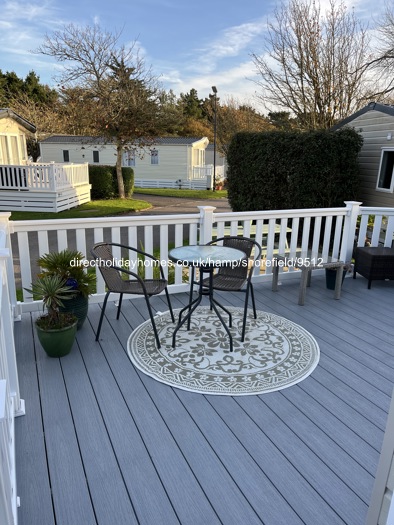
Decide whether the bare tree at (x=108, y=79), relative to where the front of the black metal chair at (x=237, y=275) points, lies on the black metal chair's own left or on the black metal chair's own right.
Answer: on the black metal chair's own right

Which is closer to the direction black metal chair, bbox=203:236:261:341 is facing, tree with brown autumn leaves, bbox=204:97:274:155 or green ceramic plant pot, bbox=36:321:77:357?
the green ceramic plant pot

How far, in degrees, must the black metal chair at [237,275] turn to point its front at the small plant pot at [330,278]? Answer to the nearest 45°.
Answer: approximately 180°

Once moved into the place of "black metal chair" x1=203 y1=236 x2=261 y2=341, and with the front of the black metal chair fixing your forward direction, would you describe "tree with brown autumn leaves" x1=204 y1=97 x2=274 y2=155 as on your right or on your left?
on your right

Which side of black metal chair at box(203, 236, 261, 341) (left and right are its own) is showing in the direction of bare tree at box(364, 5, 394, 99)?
back

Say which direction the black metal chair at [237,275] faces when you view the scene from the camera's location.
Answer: facing the viewer and to the left of the viewer

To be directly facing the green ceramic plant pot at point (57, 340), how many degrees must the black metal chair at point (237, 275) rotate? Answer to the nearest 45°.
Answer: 0° — it already faces it

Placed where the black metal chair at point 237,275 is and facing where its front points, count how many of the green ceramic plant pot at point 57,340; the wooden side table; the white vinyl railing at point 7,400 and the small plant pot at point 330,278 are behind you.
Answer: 2

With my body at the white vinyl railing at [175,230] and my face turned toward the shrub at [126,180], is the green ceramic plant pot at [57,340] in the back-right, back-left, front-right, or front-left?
back-left

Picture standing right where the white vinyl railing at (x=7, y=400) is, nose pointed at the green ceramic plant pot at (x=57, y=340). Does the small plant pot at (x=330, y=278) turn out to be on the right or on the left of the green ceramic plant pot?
right

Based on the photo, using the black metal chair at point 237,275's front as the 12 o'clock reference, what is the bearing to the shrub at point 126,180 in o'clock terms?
The shrub is roughly at 4 o'clock from the black metal chair.

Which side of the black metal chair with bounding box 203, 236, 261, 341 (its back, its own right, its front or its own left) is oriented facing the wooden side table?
back
